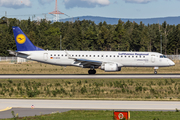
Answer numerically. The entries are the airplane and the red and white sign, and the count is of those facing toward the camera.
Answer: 1

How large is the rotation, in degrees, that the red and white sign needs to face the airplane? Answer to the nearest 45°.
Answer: approximately 180°

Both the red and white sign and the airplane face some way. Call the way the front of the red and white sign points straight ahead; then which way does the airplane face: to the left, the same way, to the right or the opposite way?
to the left

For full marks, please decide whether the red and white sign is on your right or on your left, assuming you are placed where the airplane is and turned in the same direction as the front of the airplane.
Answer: on your right

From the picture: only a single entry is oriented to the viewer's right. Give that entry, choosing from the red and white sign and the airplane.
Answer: the airplane

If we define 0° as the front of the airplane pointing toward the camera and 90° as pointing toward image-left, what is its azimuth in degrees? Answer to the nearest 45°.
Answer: approximately 270°
